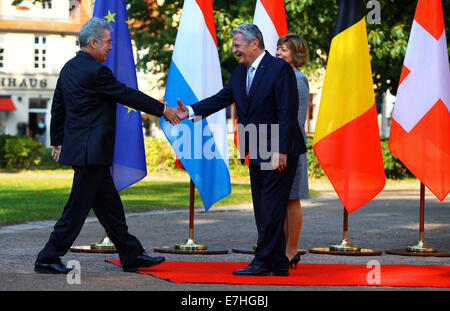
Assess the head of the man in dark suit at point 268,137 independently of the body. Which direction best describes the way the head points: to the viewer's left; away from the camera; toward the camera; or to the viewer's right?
to the viewer's left

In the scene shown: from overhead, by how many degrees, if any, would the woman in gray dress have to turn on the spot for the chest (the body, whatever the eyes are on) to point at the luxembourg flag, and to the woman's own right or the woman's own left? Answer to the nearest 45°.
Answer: approximately 45° to the woman's own right

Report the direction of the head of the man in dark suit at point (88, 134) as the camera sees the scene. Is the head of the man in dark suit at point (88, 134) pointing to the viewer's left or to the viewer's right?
to the viewer's right

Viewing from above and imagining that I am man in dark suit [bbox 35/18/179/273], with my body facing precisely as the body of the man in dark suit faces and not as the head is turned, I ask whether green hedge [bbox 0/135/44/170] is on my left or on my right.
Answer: on my left

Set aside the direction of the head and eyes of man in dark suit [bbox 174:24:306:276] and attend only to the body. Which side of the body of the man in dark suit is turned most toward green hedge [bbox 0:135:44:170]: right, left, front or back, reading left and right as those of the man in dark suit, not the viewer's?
right

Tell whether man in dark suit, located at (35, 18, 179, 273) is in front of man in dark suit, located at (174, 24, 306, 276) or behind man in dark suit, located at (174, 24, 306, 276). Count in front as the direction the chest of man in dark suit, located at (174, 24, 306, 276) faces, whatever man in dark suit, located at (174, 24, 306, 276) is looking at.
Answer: in front

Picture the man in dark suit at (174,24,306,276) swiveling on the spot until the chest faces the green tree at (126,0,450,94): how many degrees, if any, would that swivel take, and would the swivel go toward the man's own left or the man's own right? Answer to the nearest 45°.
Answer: approximately 135° to the man's own right

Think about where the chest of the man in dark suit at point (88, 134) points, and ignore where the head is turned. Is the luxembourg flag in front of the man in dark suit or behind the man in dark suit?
in front

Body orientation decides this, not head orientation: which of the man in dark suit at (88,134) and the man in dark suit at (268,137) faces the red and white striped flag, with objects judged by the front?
the man in dark suit at (88,134)

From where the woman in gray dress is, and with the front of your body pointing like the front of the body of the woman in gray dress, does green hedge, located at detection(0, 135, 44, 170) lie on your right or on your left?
on your right

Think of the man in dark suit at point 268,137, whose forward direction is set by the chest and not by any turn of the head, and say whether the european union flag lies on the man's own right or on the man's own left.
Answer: on the man's own right

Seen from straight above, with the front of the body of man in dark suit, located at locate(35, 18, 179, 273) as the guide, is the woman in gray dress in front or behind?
in front
